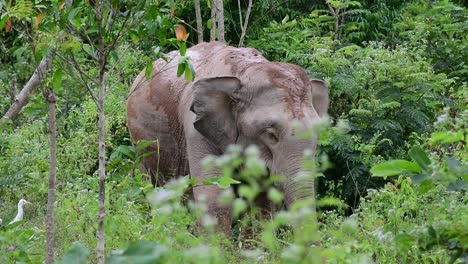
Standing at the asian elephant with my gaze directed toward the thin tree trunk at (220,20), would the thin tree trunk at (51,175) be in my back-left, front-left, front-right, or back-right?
back-left

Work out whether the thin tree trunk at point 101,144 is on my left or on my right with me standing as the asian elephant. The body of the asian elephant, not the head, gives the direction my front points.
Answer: on my right

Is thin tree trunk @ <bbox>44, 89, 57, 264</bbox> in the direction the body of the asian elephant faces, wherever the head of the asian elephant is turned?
no

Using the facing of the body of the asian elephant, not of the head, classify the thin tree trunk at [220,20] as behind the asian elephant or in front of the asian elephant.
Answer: behind

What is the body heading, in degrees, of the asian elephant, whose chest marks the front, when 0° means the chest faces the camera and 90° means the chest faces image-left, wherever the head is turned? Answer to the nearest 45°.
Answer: approximately 315°
